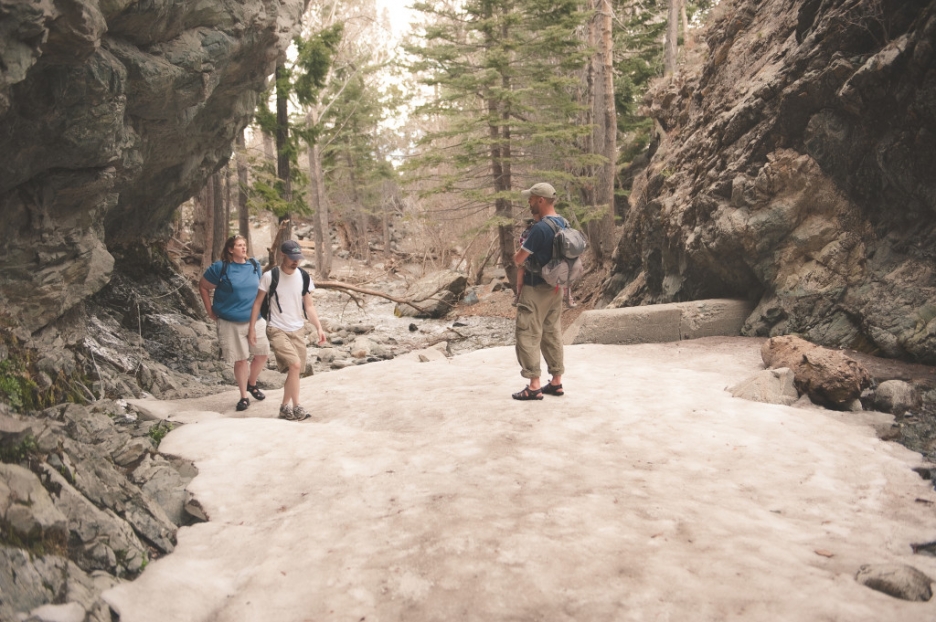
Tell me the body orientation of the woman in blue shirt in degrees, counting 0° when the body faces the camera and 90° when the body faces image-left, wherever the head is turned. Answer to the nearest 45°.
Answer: approximately 315°

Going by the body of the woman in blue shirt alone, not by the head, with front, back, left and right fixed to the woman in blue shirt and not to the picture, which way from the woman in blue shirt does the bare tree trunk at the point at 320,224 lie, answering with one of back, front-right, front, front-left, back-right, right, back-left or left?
back-left

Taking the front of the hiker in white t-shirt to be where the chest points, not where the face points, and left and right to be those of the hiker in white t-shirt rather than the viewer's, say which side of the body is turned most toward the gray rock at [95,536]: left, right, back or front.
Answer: front

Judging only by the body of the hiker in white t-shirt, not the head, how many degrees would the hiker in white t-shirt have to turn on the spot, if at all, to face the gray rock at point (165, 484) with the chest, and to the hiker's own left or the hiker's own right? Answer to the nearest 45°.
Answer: approximately 45° to the hiker's own right

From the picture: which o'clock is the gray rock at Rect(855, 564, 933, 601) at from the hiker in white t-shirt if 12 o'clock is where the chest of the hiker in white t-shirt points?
The gray rock is roughly at 11 o'clock from the hiker in white t-shirt.

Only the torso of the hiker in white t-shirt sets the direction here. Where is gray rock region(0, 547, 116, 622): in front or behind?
in front

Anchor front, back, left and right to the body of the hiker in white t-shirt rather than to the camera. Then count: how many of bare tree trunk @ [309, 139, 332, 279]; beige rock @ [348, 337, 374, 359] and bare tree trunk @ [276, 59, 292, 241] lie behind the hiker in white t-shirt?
3

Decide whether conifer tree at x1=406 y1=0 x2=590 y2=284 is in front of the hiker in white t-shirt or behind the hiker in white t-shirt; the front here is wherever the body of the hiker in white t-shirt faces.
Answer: behind

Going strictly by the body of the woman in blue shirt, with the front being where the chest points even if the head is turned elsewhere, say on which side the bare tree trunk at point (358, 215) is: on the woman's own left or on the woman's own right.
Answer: on the woman's own left

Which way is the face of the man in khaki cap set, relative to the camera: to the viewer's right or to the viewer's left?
to the viewer's left

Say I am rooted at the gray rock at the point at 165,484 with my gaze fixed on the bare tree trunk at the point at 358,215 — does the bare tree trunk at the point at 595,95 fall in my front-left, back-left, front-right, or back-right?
front-right

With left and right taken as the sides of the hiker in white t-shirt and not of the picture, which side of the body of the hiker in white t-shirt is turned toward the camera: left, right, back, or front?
front

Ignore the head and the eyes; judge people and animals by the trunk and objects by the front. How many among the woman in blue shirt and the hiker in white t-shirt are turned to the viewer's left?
0

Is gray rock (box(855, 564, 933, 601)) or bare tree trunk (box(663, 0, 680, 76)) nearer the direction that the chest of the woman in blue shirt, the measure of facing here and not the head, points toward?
the gray rock
